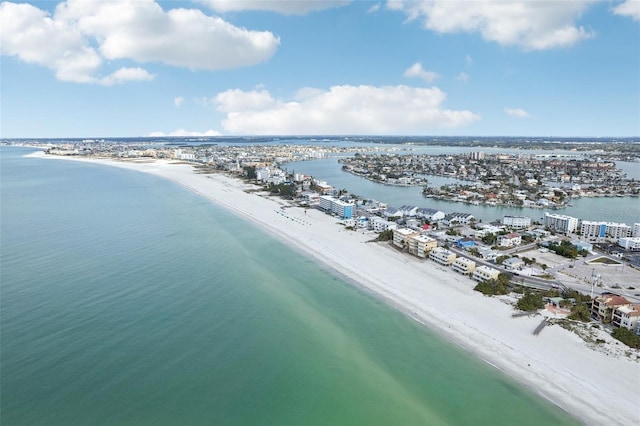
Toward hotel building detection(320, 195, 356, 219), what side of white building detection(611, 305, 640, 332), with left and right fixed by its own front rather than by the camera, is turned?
right

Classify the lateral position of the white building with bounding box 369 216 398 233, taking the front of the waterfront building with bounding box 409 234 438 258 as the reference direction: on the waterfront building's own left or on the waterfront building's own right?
on the waterfront building's own right

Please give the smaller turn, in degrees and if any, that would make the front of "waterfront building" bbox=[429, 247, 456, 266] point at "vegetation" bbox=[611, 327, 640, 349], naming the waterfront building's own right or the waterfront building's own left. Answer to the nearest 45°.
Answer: approximately 90° to the waterfront building's own left

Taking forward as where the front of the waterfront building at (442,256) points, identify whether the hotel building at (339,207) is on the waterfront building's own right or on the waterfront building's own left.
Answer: on the waterfront building's own right

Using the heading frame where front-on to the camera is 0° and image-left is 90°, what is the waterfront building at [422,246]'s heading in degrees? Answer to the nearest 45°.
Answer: approximately 45°

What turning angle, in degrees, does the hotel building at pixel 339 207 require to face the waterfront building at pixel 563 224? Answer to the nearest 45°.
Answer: approximately 135° to its left

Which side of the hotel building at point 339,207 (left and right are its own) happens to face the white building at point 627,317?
left

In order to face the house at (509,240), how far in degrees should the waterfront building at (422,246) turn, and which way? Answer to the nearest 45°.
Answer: approximately 180°

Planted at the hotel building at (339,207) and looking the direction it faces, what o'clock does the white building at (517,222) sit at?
The white building is roughly at 8 o'clock from the hotel building.

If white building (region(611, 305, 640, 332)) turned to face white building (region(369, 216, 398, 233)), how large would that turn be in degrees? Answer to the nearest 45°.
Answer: approximately 90° to its right

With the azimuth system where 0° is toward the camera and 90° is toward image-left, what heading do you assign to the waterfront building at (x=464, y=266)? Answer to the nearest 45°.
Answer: approximately 45°
